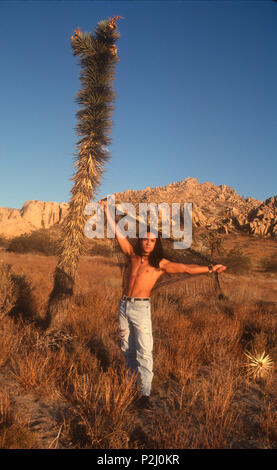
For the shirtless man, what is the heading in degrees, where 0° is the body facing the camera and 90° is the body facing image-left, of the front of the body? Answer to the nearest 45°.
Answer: approximately 0°

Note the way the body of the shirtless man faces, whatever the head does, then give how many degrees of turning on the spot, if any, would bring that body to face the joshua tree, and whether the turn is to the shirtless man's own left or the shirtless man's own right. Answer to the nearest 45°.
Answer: approximately 135° to the shirtless man's own right

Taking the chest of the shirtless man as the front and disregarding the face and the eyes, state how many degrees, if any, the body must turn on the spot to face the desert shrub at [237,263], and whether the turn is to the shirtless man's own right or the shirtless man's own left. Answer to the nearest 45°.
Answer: approximately 180°

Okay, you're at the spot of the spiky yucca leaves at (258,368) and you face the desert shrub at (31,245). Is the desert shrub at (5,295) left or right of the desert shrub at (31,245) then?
left

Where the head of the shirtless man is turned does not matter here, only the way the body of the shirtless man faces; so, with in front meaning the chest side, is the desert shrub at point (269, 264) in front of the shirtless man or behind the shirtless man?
behind

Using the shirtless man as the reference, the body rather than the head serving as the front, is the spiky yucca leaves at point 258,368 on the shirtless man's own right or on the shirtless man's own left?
on the shirtless man's own left

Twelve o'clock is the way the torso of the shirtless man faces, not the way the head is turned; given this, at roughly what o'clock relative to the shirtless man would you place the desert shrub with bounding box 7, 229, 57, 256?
The desert shrub is roughly at 5 o'clock from the shirtless man.
